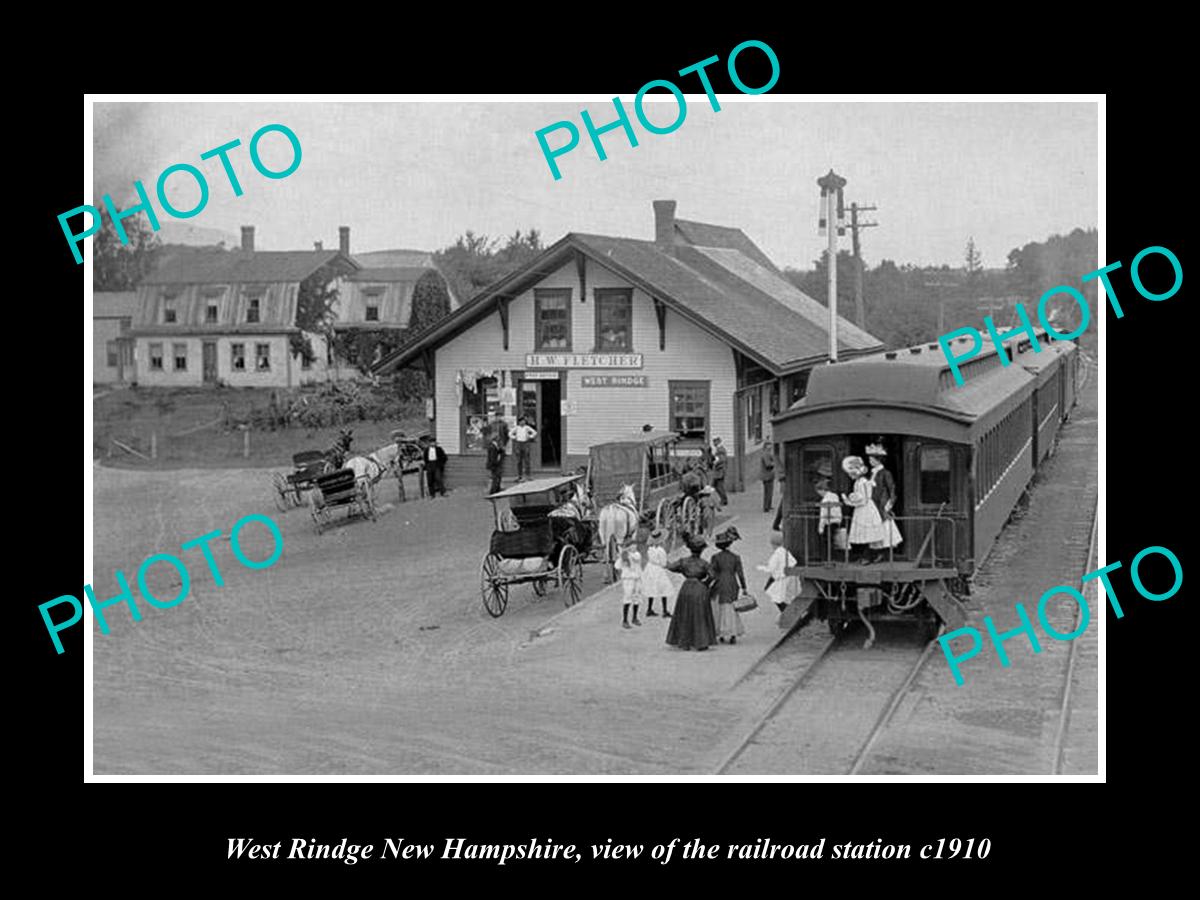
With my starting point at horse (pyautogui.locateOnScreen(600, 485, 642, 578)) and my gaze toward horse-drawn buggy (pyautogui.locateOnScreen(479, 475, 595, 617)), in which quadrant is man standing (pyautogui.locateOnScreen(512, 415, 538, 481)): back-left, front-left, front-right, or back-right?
back-right

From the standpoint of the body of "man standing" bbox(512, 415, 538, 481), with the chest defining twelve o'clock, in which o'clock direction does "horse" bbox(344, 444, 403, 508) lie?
The horse is roughly at 2 o'clock from the man standing.

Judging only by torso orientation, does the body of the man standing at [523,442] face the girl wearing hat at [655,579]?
yes

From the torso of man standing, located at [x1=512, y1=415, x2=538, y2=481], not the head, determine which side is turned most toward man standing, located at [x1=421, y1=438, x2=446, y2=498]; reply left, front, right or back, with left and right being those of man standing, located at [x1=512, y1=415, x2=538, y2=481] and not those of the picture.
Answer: right
